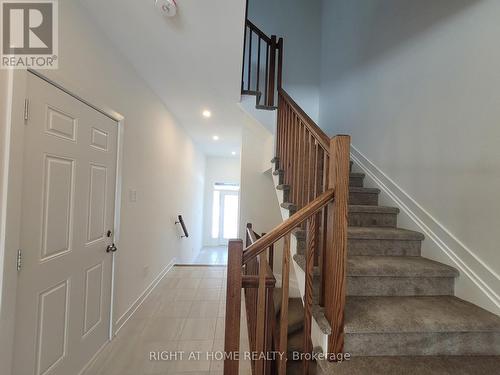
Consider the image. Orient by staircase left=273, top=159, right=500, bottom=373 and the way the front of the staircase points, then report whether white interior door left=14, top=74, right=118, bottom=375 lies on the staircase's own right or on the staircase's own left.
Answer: on the staircase's own right

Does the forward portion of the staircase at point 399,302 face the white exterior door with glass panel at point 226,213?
no

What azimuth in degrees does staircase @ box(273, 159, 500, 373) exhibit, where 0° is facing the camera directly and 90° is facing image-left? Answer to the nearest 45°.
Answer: approximately 0°

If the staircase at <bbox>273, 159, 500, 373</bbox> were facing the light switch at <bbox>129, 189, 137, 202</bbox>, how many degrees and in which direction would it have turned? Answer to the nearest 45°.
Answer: approximately 90° to its right
